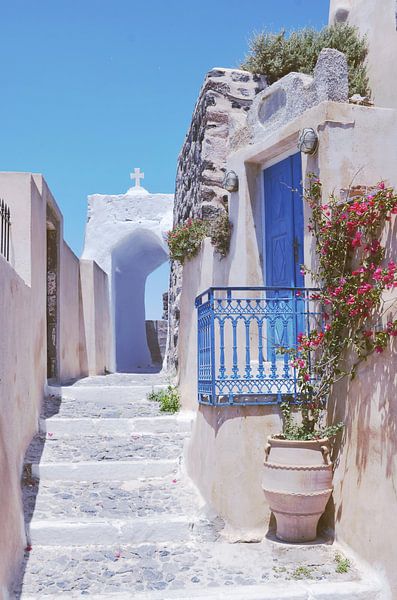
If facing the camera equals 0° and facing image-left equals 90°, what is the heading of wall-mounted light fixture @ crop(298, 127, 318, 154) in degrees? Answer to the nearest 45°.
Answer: approximately 45°

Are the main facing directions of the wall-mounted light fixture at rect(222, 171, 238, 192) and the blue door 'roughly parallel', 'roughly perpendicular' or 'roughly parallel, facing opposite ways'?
roughly parallel

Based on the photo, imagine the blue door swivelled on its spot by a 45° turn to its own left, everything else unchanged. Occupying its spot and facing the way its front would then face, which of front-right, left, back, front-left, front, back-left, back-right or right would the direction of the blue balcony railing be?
front

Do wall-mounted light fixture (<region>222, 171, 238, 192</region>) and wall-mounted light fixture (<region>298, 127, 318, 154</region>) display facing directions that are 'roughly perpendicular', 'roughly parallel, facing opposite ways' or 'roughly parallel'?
roughly parallel

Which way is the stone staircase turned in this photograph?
toward the camera

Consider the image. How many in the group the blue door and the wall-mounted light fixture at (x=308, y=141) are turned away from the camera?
0

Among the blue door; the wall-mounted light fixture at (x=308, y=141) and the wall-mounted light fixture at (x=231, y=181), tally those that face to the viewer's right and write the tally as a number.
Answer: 0

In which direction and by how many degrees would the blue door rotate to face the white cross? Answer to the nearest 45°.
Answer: approximately 90° to its right
